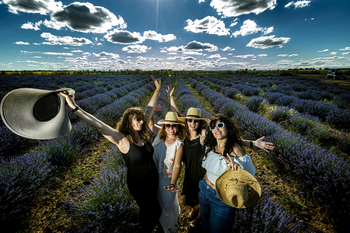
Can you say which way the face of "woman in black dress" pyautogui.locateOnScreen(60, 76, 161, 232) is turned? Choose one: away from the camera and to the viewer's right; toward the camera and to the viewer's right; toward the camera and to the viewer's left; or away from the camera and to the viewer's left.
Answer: toward the camera and to the viewer's right

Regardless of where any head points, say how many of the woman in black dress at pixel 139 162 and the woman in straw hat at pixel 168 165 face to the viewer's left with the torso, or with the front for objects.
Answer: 0

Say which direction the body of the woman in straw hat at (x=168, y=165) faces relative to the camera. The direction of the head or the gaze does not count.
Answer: toward the camera

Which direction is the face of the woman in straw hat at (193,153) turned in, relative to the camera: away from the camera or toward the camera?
toward the camera

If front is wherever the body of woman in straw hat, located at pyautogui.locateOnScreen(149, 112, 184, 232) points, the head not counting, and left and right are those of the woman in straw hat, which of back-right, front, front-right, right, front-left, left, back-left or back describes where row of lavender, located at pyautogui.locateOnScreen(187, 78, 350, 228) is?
left

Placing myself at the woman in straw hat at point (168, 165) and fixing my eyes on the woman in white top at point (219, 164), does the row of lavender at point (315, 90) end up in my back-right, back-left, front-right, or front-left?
front-left

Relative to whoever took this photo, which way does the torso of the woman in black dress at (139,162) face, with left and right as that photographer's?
facing the viewer and to the right of the viewer

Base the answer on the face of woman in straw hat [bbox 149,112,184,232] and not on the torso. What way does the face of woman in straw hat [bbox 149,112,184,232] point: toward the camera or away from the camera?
toward the camera

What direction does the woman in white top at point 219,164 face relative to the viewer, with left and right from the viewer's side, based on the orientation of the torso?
facing the viewer and to the left of the viewer

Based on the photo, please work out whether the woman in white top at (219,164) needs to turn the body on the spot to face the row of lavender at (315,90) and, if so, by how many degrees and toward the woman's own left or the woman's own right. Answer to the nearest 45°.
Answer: approximately 180°
